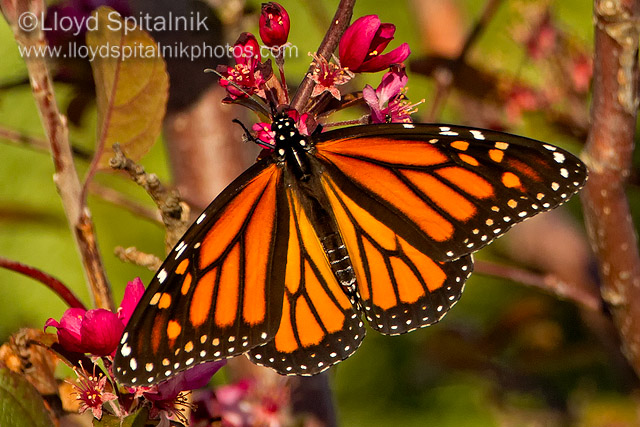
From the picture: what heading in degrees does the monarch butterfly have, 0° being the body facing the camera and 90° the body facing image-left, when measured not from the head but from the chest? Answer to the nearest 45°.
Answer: approximately 180°
